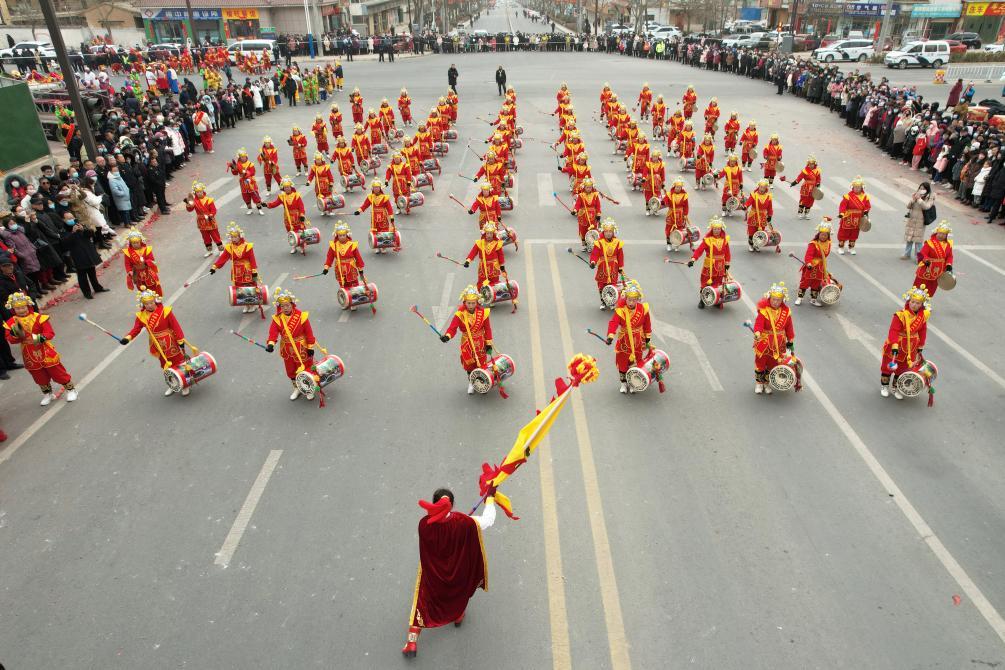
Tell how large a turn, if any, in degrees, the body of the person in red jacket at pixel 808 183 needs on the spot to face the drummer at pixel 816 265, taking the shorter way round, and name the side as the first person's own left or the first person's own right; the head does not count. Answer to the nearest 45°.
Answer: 0° — they already face them

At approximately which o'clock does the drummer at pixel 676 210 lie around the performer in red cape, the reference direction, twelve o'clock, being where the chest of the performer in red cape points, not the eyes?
The drummer is roughly at 1 o'clock from the performer in red cape.

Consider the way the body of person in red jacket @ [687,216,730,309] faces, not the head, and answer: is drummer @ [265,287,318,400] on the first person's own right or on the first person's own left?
on the first person's own right

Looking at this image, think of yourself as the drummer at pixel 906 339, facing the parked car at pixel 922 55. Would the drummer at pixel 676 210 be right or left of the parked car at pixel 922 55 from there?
left

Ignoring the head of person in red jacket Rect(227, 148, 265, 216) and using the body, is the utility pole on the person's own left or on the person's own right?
on the person's own right
